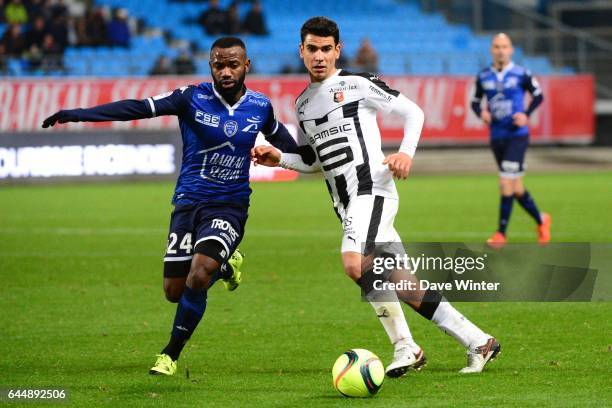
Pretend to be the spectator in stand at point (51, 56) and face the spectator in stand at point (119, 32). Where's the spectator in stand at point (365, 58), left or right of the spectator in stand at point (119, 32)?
right

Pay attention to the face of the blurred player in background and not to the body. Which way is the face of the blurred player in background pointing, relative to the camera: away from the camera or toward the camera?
toward the camera

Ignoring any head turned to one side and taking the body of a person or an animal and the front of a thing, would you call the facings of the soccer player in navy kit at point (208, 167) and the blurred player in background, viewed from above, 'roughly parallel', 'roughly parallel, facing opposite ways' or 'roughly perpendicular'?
roughly parallel

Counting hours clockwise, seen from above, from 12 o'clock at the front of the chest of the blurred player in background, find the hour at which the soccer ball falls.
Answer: The soccer ball is roughly at 12 o'clock from the blurred player in background.

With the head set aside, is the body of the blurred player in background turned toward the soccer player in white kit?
yes

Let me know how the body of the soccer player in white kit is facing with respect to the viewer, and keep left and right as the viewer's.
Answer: facing the viewer and to the left of the viewer

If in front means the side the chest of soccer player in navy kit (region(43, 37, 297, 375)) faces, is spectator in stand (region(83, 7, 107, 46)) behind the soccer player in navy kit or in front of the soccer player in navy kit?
behind

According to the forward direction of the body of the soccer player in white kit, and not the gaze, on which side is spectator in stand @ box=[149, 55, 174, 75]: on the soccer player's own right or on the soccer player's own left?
on the soccer player's own right

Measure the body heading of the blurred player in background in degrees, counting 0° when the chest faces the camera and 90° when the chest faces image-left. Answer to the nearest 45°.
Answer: approximately 0°

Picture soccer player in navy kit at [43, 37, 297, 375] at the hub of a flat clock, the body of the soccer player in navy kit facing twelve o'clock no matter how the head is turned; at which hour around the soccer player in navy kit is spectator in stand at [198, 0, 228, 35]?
The spectator in stand is roughly at 6 o'clock from the soccer player in navy kit.

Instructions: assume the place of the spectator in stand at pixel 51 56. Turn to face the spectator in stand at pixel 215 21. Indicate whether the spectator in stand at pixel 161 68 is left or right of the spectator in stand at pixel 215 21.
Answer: right

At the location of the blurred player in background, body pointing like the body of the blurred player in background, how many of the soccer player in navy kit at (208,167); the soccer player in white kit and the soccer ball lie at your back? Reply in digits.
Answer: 0

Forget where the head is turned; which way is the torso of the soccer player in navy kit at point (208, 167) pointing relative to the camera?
toward the camera

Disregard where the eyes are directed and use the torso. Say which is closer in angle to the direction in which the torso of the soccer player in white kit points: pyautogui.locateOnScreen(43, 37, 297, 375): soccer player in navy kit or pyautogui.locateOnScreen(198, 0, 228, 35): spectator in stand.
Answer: the soccer player in navy kit
